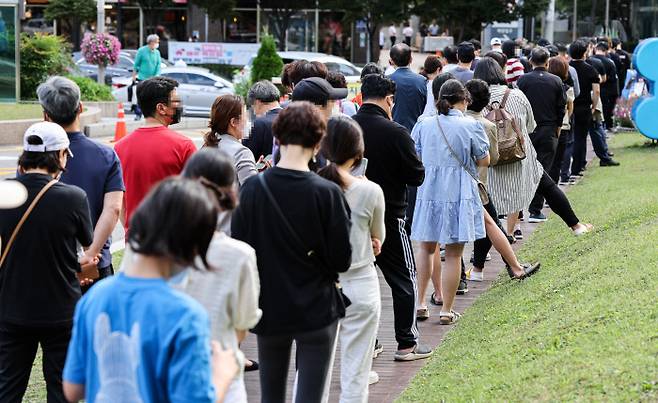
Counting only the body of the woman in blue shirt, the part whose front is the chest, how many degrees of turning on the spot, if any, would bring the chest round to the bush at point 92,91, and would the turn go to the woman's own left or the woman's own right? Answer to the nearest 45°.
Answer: approximately 45° to the woman's own left

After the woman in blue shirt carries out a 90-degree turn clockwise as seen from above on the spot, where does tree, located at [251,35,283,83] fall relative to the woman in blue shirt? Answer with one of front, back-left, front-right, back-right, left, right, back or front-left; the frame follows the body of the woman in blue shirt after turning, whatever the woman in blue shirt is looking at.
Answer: back-left

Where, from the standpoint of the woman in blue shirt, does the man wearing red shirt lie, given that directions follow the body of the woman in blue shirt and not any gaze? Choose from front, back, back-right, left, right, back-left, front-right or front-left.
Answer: front-left

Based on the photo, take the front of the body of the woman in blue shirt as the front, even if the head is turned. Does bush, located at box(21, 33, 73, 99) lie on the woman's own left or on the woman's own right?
on the woman's own left

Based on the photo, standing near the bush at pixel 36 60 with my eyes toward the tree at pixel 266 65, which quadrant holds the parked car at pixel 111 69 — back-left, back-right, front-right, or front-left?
front-left

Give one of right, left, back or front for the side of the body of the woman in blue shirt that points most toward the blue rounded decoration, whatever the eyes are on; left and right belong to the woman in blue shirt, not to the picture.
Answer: front

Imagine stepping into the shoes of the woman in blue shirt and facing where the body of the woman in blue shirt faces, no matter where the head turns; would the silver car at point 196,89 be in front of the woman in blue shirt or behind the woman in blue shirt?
in front

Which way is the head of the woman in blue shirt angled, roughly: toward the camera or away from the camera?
away from the camera

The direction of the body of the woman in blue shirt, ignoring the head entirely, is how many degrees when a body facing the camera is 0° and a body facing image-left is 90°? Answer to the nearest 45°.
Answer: approximately 225°
